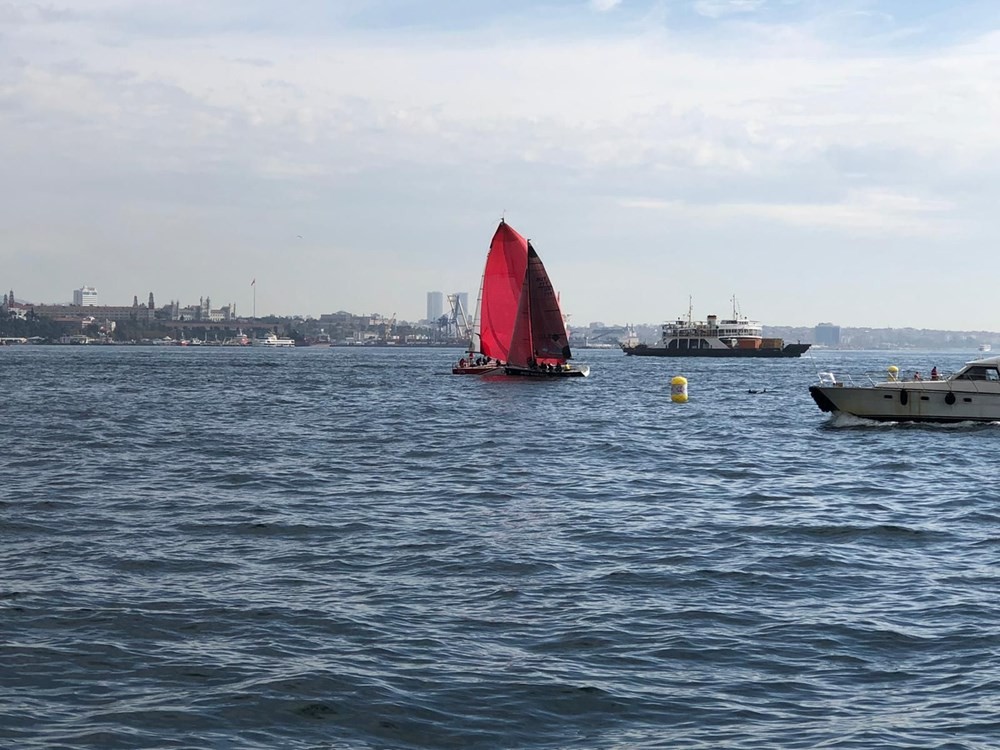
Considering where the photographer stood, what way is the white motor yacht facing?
facing to the left of the viewer
